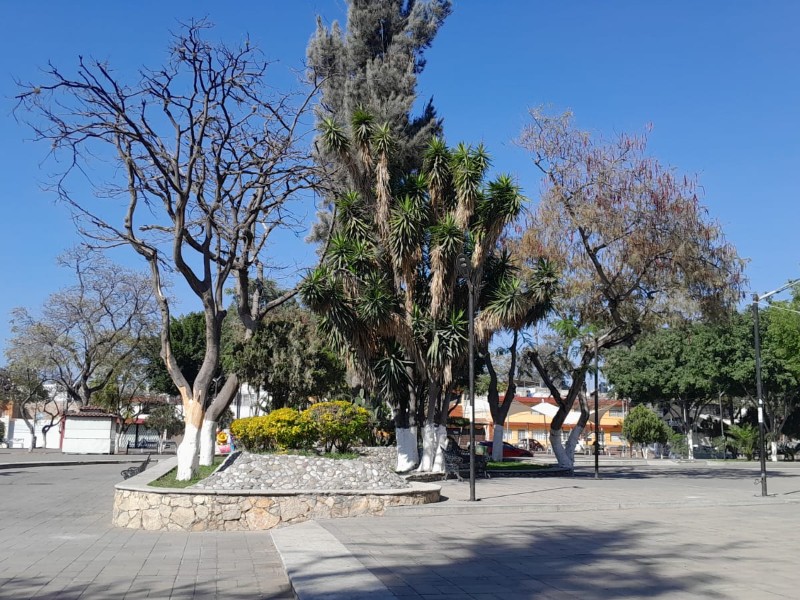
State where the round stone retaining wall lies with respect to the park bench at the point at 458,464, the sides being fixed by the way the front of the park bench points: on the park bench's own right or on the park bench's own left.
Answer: on the park bench's own right

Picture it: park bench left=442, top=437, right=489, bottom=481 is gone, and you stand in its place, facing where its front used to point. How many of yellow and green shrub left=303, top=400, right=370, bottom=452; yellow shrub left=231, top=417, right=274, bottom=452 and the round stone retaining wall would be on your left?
0

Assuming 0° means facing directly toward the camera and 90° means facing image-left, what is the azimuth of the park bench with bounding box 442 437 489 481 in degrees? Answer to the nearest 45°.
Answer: approximately 315°

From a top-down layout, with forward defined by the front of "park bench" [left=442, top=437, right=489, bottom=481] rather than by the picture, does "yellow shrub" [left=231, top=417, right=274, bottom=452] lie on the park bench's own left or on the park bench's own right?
on the park bench's own right

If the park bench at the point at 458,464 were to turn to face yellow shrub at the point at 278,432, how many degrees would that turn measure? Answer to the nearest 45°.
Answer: approximately 90° to its right

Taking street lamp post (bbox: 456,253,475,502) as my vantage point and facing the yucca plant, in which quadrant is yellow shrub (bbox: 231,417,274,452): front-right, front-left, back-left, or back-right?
front-left
